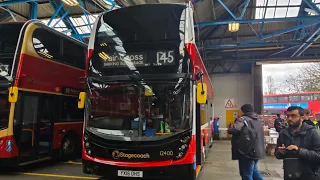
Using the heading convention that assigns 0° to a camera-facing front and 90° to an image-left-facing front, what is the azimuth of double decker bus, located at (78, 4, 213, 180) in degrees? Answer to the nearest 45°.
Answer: approximately 0°

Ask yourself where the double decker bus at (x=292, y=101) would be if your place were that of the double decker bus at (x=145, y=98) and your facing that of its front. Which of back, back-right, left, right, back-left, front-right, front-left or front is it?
back-left

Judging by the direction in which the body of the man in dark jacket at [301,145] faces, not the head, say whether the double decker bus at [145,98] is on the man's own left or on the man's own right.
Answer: on the man's own right

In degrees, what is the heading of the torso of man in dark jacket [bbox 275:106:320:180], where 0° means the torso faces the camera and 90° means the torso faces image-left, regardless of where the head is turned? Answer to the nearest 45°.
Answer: approximately 45°
